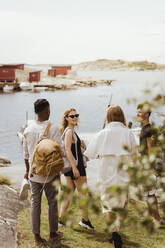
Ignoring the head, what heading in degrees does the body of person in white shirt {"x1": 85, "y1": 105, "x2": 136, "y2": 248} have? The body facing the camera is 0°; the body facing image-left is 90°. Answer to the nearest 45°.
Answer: approximately 180°

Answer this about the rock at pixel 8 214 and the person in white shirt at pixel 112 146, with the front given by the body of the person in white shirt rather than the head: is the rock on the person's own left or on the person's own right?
on the person's own left

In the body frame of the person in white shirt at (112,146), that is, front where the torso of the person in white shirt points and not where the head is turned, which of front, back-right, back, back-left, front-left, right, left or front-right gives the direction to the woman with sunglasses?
front-left

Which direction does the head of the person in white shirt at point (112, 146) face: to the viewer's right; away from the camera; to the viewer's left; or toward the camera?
away from the camera

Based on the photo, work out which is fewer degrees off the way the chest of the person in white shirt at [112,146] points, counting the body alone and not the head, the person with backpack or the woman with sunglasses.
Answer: the woman with sunglasses

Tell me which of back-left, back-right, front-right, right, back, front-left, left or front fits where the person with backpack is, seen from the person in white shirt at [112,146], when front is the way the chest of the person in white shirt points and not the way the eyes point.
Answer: left
